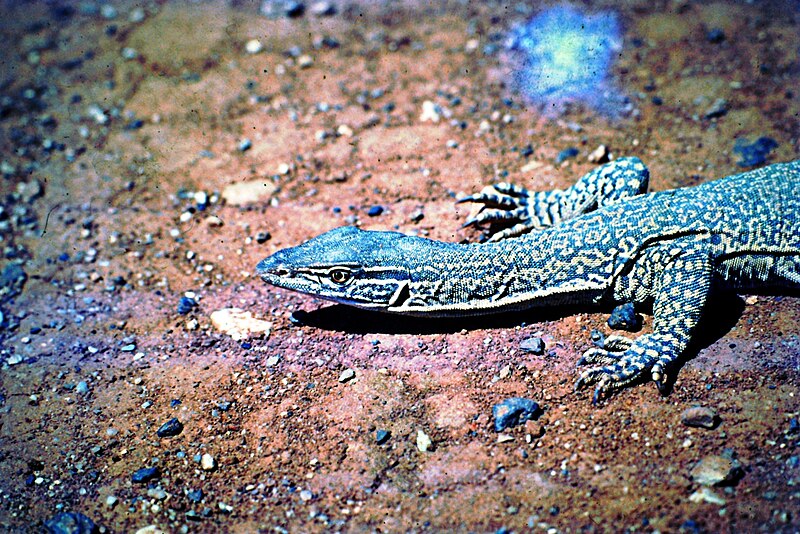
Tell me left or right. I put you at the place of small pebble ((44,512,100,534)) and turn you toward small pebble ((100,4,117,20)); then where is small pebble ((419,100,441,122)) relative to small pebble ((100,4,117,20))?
right

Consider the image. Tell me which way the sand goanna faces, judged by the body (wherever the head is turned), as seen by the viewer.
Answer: to the viewer's left

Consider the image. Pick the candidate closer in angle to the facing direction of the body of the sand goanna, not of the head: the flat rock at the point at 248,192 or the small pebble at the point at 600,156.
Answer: the flat rock

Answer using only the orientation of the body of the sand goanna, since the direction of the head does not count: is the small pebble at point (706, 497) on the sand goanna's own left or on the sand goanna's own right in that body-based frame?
on the sand goanna's own left

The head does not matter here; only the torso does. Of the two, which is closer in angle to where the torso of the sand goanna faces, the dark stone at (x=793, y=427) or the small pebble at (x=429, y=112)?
the small pebble

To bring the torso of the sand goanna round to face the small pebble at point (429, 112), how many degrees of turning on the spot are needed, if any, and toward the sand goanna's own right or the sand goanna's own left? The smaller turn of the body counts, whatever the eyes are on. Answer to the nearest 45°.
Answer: approximately 45° to the sand goanna's own right

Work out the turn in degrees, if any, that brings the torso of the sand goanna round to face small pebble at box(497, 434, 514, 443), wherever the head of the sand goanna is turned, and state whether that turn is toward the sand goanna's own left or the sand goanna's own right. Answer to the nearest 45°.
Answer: approximately 90° to the sand goanna's own left

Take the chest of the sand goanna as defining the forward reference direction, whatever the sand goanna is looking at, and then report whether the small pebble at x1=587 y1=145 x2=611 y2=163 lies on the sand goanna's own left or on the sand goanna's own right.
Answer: on the sand goanna's own right
